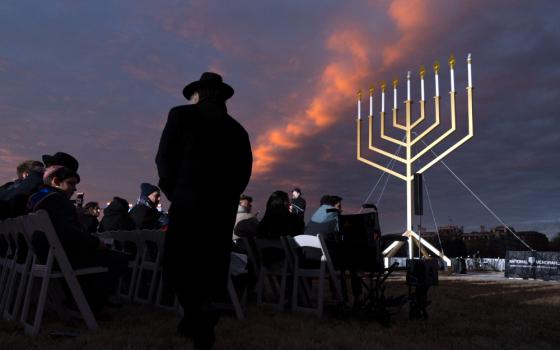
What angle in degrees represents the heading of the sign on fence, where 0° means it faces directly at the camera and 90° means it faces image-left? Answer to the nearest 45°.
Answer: approximately 0°

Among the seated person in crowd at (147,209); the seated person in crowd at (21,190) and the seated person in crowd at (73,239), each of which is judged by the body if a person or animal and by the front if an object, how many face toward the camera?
0

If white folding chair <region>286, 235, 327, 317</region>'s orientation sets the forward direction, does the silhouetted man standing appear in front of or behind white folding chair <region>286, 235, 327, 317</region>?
behind

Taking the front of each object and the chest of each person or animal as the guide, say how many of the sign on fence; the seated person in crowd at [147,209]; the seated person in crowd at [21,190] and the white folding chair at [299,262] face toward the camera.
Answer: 1

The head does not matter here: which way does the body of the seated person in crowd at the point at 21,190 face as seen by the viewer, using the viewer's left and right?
facing to the right of the viewer

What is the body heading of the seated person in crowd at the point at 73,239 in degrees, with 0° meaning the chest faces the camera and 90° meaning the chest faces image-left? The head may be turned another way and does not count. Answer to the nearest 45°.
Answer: approximately 270°

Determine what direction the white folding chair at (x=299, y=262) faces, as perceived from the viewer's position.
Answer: facing away from the viewer and to the right of the viewer

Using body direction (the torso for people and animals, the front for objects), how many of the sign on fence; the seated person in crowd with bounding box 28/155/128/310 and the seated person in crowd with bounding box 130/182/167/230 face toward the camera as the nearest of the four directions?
1

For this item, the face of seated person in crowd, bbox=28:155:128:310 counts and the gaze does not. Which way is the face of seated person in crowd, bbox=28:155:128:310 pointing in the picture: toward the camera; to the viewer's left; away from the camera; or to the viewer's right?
to the viewer's right

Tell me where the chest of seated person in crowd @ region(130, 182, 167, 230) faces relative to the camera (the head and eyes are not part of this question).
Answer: to the viewer's right

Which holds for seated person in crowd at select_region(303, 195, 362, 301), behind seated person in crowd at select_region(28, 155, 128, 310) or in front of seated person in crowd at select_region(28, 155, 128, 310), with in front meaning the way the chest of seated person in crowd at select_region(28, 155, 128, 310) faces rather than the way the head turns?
in front

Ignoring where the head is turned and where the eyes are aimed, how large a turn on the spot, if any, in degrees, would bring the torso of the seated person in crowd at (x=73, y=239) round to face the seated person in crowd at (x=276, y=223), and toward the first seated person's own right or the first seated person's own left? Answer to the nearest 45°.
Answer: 0° — they already face them

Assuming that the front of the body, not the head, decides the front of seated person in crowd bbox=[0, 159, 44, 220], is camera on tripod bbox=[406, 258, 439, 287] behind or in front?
in front
